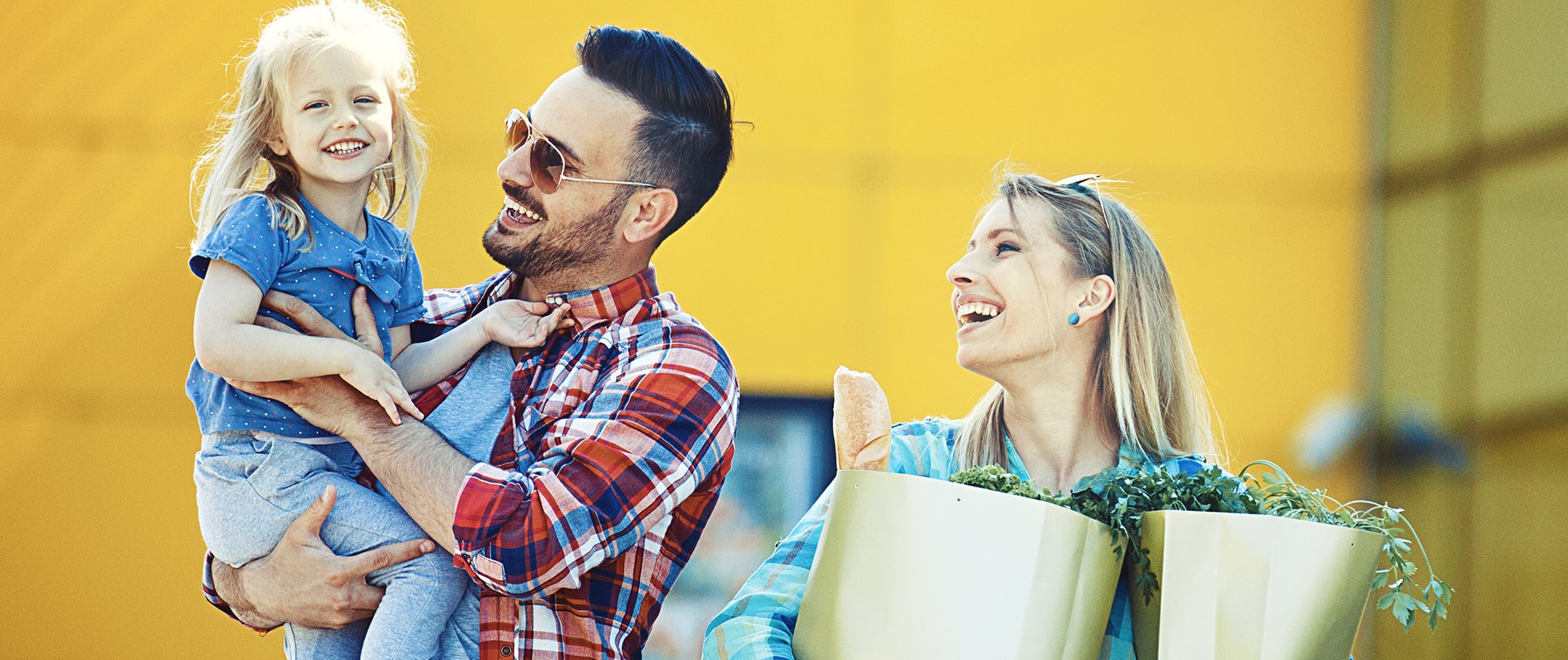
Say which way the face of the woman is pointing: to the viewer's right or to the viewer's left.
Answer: to the viewer's left

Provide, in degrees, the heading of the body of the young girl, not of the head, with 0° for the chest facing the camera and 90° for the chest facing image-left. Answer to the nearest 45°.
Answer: approximately 315°

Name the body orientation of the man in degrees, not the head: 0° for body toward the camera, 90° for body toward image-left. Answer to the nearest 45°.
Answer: approximately 45°

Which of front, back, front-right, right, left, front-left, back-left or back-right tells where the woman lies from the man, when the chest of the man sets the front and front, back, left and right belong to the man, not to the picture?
back-left

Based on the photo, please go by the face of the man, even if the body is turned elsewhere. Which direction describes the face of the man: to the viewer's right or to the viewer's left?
to the viewer's left
